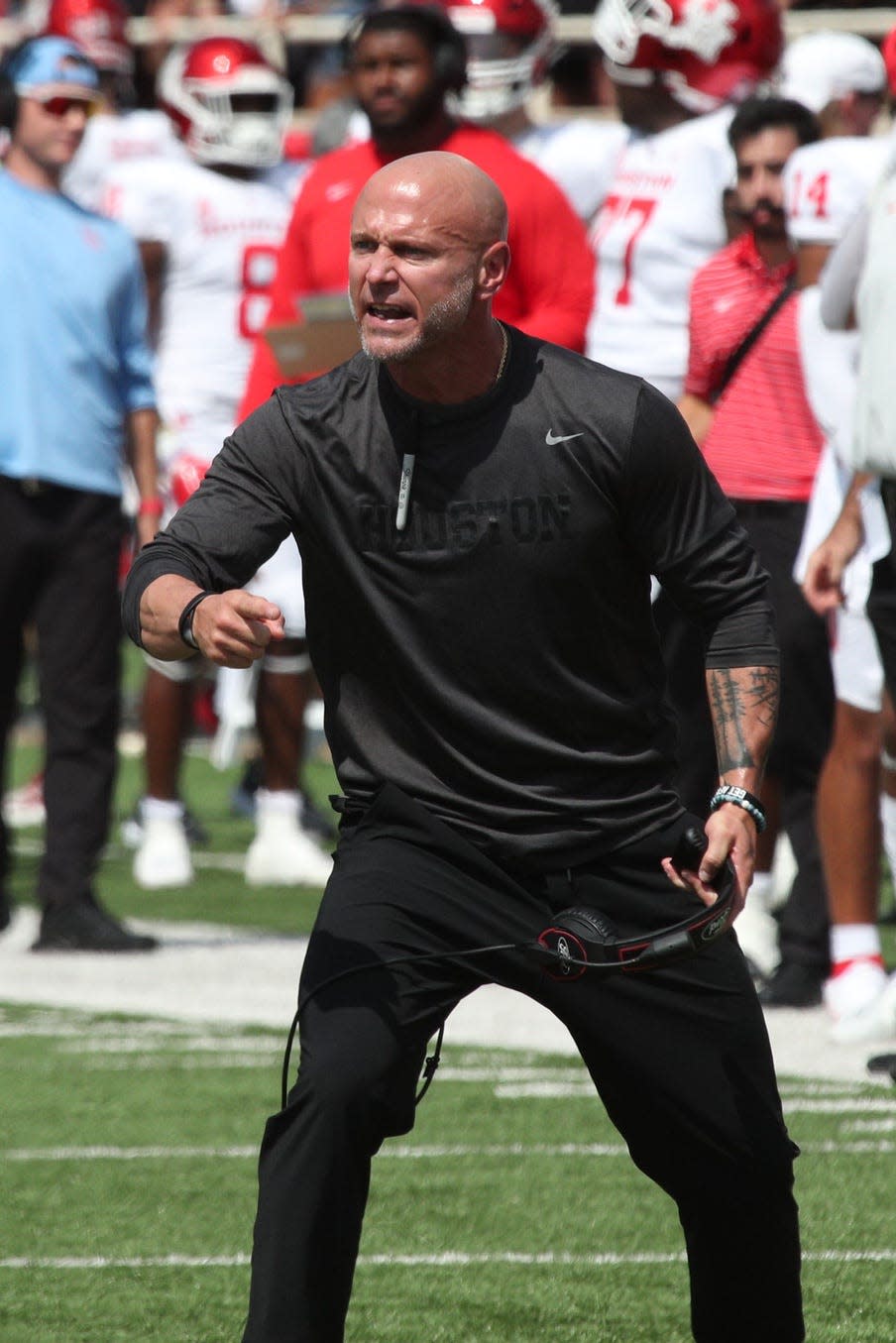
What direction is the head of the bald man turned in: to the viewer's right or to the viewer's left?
to the viewer's left

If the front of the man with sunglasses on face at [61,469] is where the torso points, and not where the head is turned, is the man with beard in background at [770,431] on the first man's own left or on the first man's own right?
on the first man's own left

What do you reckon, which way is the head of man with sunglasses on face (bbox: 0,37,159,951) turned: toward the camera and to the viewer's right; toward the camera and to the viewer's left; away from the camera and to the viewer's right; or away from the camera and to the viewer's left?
toward the camera and to the viewer's right

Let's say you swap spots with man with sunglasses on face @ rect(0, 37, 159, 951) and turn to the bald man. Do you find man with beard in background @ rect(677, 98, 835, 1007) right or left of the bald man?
left

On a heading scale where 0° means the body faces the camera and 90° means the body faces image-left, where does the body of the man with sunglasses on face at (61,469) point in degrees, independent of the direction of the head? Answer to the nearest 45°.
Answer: approximately 0°

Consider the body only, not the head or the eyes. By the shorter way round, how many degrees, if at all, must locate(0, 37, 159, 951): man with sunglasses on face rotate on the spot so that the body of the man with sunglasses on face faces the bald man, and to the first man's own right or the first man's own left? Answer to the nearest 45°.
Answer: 0° — they already face them
